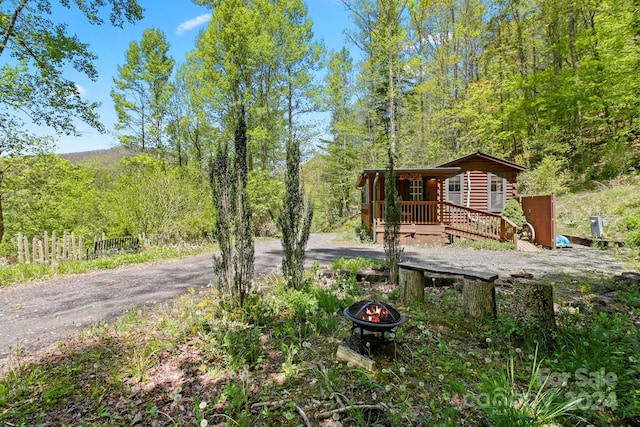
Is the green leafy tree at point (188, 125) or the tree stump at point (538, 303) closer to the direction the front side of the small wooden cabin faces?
the tree stump

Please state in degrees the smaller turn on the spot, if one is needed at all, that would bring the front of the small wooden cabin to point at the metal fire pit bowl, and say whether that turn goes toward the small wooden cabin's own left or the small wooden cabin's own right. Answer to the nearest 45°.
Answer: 0° — it already faces it

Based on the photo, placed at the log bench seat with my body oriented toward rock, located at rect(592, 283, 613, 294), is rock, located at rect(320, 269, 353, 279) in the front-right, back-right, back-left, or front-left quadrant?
back-left

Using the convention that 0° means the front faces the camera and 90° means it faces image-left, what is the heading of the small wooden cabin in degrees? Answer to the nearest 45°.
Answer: approximately 0°

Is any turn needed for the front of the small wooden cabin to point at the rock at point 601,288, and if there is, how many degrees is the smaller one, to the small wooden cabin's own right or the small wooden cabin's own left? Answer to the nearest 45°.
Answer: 0° — it already faces it

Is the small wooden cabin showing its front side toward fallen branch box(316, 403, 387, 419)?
yes

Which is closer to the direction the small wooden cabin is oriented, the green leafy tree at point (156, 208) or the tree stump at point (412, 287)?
the tree stump

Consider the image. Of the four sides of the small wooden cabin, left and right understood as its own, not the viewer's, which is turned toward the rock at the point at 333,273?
front

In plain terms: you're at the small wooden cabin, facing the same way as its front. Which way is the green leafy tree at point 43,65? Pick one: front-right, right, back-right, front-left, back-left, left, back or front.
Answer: front-right

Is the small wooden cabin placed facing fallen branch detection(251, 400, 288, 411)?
yes

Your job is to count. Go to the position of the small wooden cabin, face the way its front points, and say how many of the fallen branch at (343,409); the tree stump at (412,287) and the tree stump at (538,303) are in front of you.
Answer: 3

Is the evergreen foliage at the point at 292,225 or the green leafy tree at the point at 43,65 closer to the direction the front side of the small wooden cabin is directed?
the evergreen foliage

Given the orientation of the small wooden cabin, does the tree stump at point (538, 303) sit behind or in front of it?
in front

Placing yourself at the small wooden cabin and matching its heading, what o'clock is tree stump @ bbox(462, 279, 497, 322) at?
The tree stump is roughly at 12 o'clock from the small wooden cabin.

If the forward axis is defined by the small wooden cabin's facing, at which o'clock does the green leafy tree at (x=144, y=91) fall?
The green leafy tree is roughly at 3 o'clock from the small wooden cabin.

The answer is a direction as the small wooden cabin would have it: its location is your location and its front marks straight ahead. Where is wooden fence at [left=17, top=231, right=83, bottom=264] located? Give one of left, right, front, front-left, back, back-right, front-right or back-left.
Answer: front-right

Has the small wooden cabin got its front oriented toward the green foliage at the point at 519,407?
yes

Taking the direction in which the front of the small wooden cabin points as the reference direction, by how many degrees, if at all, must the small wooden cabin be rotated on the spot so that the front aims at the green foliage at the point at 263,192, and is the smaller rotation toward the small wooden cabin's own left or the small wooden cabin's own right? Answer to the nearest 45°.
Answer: approximately 90° to the small wooden cabin's own right

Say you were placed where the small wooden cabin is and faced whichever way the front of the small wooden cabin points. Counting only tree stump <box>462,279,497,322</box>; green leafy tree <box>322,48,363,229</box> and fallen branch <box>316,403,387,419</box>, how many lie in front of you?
2
